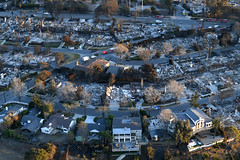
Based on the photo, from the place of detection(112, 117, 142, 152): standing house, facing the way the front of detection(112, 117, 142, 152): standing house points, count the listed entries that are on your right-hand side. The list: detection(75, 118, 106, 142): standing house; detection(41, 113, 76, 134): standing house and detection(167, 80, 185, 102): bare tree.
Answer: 2

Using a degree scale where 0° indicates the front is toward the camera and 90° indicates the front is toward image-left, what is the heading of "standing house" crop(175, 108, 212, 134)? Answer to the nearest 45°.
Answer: approximately 315°

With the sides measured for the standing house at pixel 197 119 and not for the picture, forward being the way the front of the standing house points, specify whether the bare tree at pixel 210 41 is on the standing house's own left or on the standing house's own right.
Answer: on the standing house's own left

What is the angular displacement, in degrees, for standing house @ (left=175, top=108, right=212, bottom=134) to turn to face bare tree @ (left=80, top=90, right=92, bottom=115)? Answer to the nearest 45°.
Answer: approximately 135° to its right

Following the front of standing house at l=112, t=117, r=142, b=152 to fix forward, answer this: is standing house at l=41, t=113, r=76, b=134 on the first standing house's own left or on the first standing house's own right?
on the first standing house's own right

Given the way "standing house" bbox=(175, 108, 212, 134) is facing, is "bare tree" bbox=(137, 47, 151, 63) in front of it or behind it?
behind

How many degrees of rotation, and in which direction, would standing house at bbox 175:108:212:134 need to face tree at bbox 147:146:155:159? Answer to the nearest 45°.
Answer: approximately 90° to its right

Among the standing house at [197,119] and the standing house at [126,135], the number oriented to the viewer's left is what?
0

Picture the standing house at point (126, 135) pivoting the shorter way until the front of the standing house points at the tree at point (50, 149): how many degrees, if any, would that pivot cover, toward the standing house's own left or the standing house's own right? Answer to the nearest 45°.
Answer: approximately 90° to the standing house's own right

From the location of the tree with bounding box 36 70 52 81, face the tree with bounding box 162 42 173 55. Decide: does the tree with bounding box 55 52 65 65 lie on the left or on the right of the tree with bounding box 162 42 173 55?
left
